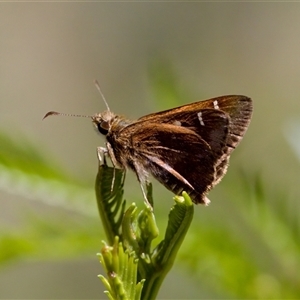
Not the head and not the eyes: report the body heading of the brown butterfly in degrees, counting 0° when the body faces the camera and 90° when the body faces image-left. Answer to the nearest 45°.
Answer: approximately 90°
